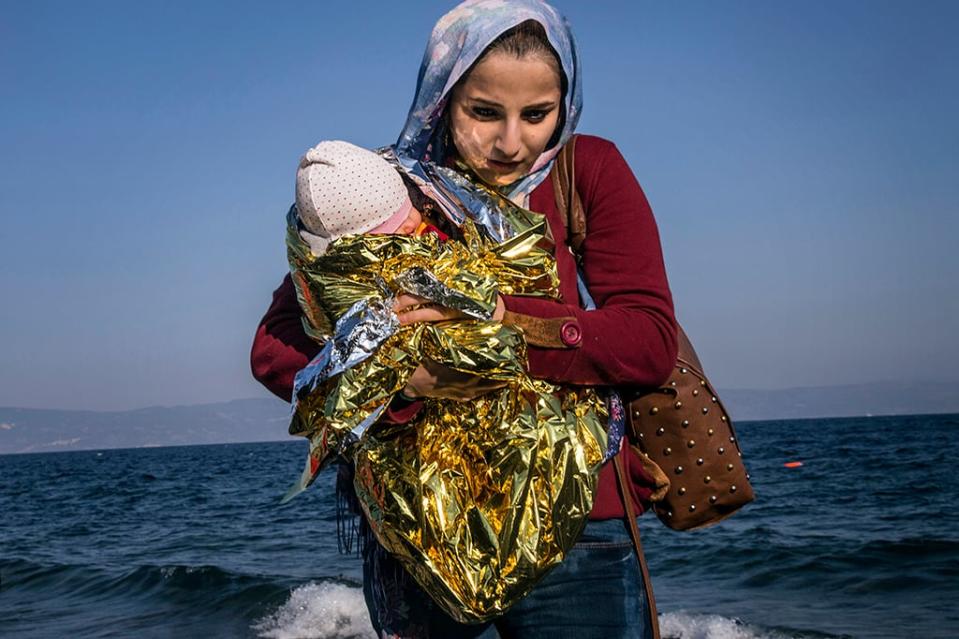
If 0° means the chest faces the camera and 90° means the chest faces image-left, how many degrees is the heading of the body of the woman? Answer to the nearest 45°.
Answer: approximately 0°
